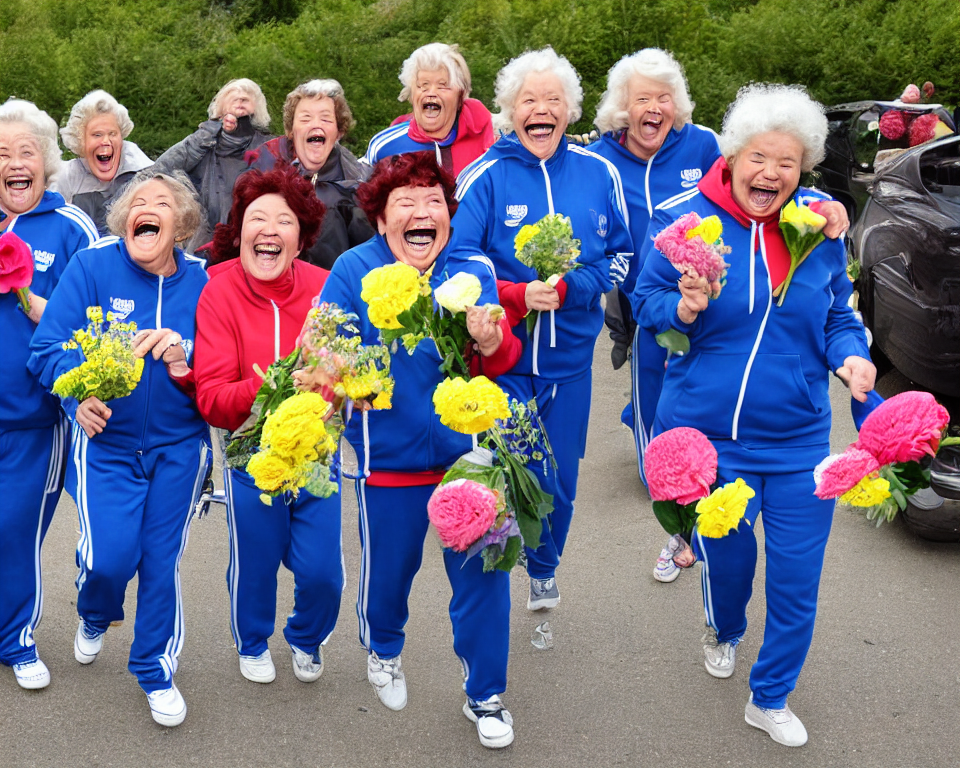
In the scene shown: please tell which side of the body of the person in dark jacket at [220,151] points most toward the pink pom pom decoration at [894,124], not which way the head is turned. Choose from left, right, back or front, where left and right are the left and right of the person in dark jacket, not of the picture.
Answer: left

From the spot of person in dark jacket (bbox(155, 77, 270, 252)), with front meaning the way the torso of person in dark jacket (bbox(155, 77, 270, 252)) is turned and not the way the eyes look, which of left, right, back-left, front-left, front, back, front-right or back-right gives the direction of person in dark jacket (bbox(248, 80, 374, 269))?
front-left

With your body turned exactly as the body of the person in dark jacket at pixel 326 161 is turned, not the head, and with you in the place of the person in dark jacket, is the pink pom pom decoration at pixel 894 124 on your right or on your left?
on your left

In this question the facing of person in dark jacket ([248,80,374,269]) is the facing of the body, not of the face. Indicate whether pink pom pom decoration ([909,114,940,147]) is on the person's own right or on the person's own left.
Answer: on the person's own left

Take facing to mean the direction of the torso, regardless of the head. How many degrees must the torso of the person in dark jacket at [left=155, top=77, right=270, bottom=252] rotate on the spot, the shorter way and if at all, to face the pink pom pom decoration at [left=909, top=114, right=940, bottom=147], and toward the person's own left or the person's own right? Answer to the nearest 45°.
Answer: approximately 90° to the person's own left

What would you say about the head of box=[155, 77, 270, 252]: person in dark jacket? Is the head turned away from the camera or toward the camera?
toward the camera

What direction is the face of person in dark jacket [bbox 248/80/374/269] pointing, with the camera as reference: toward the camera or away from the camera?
toward the camera

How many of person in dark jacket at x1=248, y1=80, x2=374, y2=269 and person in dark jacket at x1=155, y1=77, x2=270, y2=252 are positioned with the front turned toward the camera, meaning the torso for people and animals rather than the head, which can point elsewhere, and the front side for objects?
2

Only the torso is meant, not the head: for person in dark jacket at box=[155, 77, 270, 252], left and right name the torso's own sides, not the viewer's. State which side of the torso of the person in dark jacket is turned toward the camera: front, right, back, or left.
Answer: front

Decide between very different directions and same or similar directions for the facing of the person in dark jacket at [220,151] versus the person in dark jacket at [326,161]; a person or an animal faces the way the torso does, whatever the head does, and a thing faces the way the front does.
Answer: same or similar directions

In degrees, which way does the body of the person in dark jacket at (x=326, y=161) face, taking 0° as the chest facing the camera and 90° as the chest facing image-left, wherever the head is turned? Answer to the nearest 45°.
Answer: approximately 0°
